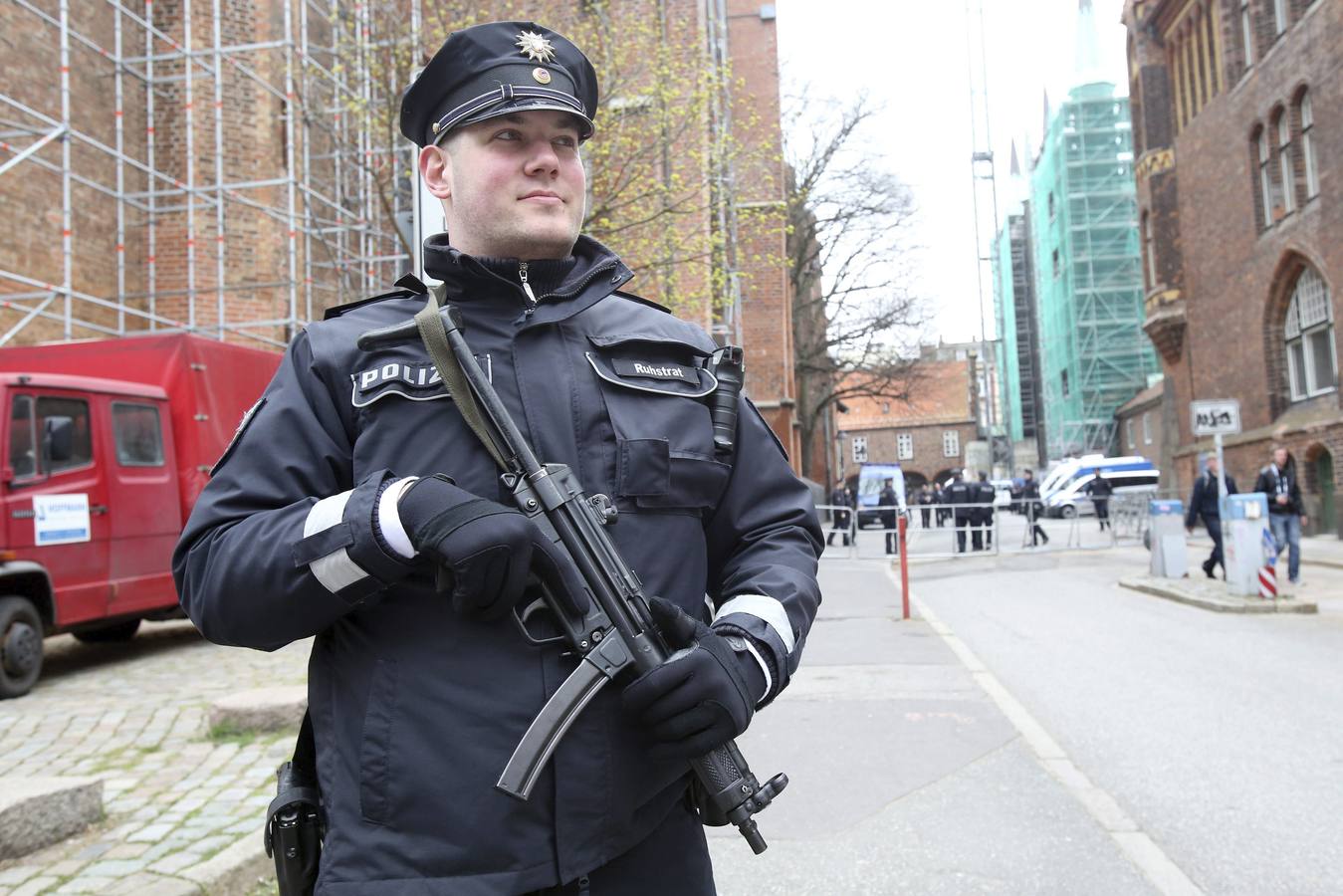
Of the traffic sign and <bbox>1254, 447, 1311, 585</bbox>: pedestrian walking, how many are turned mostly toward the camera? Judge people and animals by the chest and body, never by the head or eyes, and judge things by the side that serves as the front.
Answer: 2

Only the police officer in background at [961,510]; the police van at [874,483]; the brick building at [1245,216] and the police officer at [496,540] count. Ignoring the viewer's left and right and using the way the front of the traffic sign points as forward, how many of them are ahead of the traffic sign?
1

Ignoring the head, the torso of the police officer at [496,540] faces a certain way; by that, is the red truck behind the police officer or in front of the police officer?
behind

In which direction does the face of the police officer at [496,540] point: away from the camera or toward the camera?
toward the camera

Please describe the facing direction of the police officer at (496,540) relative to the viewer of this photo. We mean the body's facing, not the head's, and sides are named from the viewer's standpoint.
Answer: facing the viewer

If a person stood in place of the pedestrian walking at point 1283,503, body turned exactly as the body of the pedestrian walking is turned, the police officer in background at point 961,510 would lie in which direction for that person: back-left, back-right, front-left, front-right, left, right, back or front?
back-right

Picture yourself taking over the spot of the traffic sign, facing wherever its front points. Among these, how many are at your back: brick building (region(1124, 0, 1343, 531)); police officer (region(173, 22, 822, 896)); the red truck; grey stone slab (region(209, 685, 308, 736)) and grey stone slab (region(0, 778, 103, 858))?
1

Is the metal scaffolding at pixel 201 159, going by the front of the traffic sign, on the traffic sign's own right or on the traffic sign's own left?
on the traffic sign's own right

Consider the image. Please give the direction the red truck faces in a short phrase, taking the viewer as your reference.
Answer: facing the viewer and to the left of the viewer

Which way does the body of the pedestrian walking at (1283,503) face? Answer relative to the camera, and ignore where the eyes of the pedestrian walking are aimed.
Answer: toward the camera

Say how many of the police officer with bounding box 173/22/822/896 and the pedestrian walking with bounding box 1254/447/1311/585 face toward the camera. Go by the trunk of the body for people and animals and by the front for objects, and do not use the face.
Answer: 2
